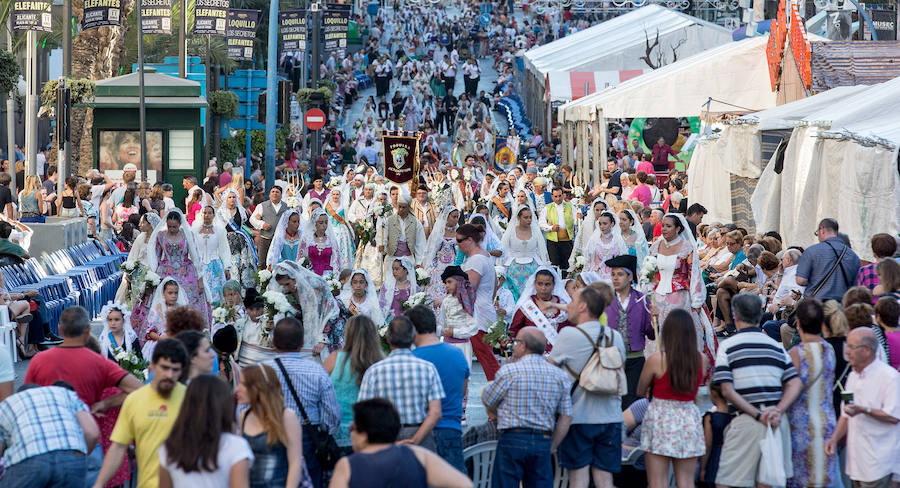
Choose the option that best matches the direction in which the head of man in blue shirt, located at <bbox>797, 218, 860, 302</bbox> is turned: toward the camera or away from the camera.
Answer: away from the camera

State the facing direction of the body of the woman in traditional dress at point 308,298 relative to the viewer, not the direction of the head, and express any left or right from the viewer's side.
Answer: facing the viewer and to the left of the viewer

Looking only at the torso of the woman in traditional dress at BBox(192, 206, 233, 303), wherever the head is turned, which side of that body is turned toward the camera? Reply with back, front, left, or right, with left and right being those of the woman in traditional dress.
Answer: front

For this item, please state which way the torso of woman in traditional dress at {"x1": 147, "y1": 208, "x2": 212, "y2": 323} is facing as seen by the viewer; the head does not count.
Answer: toward the camera

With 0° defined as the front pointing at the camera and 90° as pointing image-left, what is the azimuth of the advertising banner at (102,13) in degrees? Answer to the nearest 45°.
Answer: approximately 0°

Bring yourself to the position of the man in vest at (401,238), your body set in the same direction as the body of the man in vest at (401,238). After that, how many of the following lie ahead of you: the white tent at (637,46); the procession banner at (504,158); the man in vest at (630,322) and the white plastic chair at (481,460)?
2

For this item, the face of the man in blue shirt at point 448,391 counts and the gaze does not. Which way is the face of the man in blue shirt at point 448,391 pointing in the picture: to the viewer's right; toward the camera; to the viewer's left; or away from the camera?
away from the camera

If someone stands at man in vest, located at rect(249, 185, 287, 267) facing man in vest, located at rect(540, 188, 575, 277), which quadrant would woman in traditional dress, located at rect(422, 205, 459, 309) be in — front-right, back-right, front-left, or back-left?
front-right

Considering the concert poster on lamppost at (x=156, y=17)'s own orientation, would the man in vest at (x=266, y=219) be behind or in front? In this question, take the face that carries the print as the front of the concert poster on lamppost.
in front

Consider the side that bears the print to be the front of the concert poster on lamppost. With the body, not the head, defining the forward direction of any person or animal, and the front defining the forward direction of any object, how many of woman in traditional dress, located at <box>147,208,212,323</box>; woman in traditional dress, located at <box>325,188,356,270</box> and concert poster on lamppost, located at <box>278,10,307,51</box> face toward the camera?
3

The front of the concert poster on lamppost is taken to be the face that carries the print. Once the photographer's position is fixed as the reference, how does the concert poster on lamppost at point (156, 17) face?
facing the viewer

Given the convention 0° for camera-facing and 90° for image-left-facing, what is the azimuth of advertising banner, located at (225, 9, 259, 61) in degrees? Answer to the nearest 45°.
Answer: approximately 0°

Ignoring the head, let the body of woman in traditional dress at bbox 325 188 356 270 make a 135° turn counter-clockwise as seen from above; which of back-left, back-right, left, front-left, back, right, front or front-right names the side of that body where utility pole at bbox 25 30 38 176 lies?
left

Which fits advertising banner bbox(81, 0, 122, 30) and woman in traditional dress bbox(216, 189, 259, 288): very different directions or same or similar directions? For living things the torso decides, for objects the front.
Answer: same or similar directions
